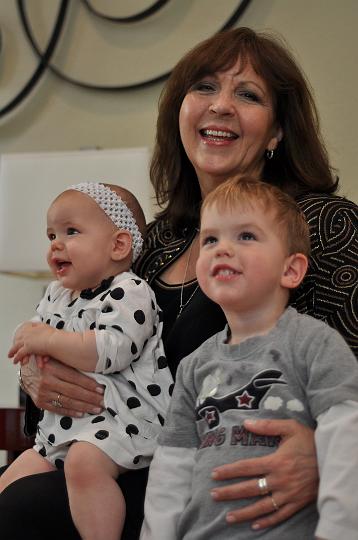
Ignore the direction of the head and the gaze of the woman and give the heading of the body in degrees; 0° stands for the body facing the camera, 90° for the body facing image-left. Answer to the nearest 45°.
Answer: approximately 45°

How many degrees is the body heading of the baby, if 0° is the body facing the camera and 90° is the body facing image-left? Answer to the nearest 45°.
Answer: approximately 45°
